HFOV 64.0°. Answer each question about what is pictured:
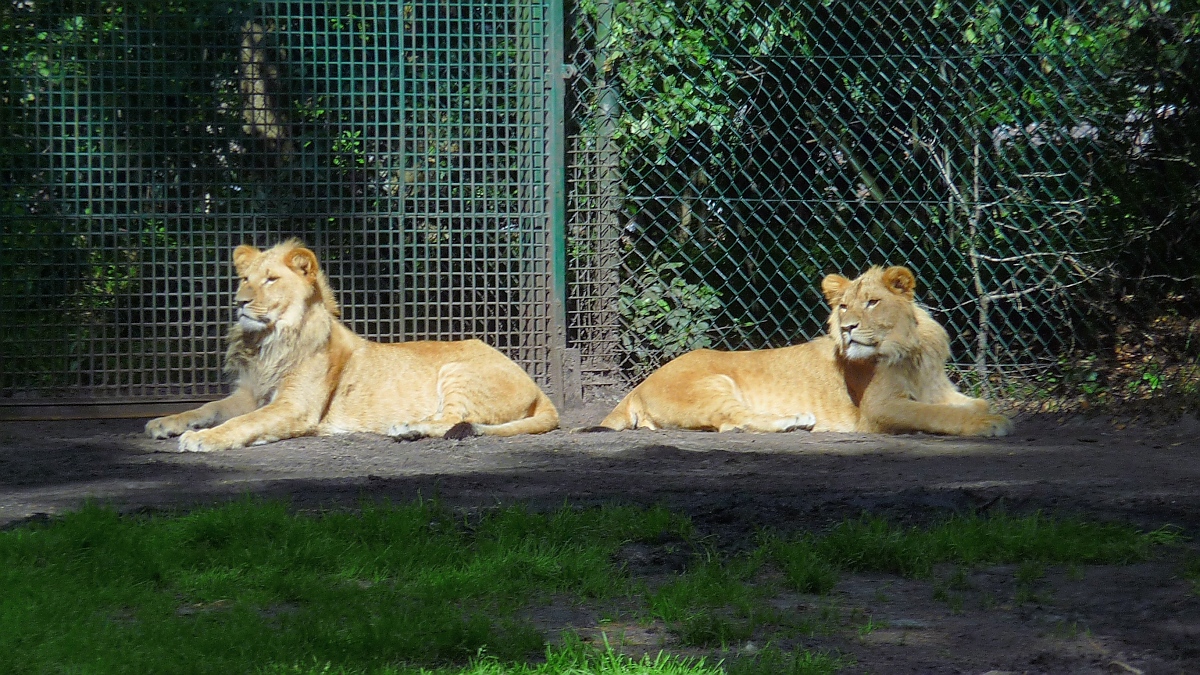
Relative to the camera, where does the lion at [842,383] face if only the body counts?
to the viewer's right

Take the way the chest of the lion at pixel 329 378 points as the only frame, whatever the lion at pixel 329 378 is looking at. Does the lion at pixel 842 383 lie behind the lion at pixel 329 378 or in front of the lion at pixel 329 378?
behind

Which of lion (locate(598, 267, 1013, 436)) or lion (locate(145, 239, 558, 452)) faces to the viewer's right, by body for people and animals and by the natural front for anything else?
lion (locate(598, 267, 1013, 436))

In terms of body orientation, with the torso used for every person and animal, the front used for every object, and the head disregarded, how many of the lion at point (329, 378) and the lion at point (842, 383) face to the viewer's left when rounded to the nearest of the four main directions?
1

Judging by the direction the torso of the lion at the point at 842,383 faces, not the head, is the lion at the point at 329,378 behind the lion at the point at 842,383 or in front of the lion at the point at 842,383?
behind

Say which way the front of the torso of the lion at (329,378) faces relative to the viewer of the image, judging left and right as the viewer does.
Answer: facing to the left of the viewer
